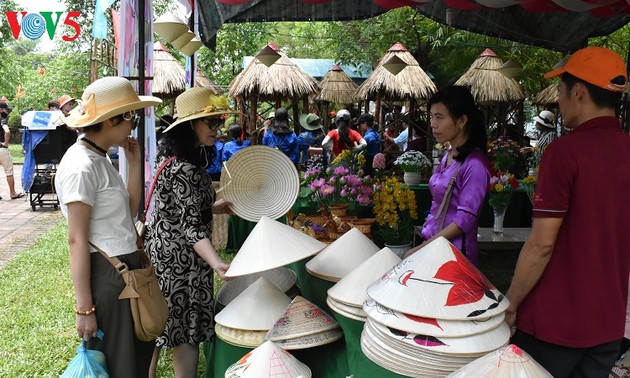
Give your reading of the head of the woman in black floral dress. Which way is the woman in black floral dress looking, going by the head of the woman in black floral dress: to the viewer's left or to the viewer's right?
to the viewer's right

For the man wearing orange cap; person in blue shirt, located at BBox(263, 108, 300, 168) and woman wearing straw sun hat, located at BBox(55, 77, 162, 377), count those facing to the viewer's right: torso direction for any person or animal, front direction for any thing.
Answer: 1

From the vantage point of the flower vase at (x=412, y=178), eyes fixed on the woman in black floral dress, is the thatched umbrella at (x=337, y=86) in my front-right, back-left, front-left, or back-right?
back-right

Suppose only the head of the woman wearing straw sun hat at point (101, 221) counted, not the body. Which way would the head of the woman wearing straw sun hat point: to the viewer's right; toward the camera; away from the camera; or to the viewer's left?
to the viewer's right

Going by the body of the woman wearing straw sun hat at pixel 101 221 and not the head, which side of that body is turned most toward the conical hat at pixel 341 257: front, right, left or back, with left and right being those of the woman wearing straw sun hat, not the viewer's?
front

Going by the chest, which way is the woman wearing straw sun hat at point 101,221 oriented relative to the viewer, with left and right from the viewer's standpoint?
facing to the right of the viewer

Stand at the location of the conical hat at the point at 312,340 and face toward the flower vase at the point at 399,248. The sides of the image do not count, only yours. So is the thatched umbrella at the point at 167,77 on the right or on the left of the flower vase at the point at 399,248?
left

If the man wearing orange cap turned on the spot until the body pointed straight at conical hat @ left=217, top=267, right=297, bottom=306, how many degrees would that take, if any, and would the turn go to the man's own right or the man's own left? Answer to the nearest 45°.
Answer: approximately 45° to the man's own left

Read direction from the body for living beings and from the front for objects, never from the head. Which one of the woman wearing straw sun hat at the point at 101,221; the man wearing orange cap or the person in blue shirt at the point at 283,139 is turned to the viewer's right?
the woman wearing straw sun hat

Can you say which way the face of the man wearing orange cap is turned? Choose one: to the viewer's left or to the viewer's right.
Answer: to the viewer's left

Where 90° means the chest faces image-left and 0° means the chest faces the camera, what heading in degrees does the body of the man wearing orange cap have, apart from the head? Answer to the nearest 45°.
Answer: approximately 135°

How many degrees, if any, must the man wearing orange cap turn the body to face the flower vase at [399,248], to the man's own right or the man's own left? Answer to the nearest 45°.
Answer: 0° — they already face it
